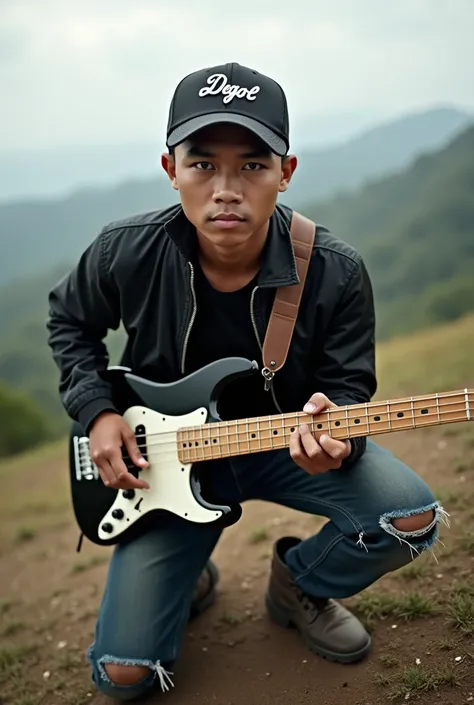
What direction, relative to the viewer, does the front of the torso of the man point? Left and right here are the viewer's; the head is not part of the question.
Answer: facing the viewer

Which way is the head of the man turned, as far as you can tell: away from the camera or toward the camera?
toward the camera
